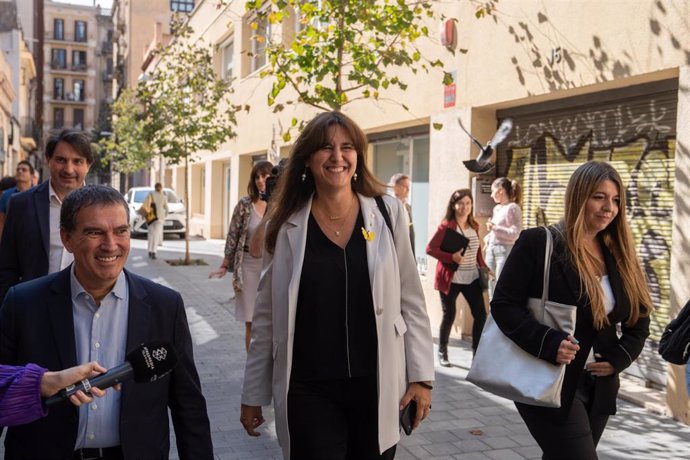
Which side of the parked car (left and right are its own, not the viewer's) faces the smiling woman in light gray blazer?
front

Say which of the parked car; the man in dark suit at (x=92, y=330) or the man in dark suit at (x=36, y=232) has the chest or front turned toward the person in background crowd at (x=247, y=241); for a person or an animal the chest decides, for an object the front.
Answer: the parked car

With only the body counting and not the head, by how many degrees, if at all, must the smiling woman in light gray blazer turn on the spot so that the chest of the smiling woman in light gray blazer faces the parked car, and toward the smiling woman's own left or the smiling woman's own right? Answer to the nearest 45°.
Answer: approximately 180°

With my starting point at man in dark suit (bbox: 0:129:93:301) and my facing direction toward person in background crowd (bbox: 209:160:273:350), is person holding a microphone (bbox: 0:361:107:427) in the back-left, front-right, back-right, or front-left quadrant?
back-right

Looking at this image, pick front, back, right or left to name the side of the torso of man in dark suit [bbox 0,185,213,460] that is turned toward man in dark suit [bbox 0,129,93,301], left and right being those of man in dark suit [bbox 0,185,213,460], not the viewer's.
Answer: back

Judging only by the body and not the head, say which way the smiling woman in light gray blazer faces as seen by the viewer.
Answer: toward the camera

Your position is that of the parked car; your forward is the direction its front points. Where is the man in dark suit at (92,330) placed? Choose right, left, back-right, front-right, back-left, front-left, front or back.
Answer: front

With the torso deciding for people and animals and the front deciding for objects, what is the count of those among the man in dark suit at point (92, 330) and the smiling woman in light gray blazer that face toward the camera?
2

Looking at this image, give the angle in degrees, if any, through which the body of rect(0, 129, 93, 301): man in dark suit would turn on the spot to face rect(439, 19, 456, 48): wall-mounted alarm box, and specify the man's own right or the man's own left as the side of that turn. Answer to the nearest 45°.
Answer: approximately 90° to the man's own left

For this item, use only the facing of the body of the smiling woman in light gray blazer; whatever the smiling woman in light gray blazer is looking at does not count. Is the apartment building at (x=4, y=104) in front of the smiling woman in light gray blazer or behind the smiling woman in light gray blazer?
behind

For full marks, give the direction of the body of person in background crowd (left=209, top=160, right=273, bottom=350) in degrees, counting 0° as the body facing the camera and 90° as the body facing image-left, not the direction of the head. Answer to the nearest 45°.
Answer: approximately 315°

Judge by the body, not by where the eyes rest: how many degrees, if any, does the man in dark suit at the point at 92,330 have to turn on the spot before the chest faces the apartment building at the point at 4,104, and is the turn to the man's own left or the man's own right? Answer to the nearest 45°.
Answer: approximately 180°

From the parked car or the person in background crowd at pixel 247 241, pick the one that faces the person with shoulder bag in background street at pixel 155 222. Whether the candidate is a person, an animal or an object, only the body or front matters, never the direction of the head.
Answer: the parked car

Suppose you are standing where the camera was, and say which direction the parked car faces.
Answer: facing the viewer

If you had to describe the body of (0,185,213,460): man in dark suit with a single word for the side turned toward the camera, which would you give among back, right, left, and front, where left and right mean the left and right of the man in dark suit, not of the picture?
front
